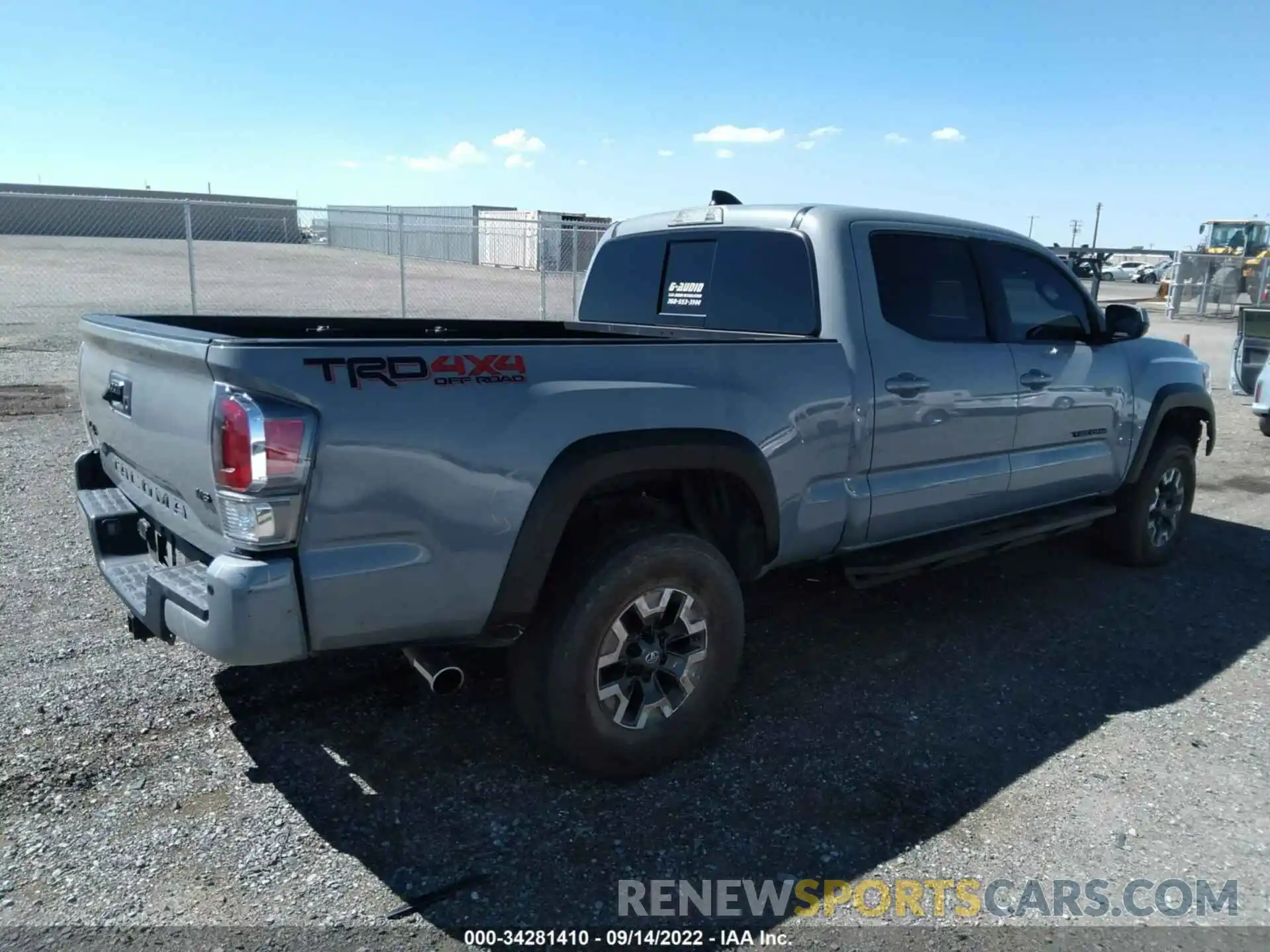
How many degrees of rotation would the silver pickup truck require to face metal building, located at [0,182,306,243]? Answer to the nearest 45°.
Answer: approximately 90° to its left

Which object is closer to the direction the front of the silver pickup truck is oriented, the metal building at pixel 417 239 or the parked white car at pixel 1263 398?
the parked white car

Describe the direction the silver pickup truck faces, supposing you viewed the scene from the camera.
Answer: facing away from the viewer and to the right of the viewer

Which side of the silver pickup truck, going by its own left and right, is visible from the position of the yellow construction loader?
front

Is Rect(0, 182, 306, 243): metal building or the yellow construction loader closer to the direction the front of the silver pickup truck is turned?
the yellow construction loader

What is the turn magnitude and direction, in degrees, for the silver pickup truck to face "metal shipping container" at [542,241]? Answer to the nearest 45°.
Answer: approximately 45° to its left

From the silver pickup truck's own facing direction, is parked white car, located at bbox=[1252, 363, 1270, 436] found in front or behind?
in front

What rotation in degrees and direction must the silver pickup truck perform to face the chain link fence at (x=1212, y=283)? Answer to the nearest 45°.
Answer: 0° — it already faces it

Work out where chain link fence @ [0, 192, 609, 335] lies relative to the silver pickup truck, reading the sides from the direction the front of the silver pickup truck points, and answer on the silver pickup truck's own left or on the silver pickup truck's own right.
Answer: on the silver pickup truck's own left

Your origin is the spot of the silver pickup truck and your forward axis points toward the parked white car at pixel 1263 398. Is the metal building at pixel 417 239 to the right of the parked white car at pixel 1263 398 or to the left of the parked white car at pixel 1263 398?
left

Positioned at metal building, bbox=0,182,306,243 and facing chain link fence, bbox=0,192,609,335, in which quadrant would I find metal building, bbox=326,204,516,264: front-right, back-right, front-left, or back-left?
front-left

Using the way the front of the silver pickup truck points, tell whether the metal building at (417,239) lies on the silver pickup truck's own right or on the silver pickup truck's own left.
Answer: on the silver pickup truck's own left
